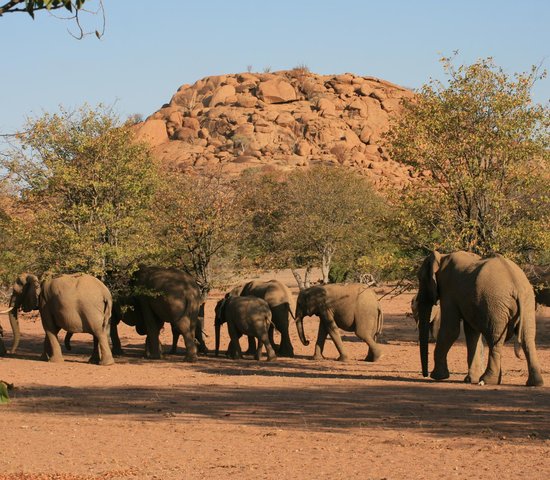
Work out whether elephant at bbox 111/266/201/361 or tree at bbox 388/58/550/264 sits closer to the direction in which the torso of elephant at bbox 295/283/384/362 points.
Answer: the elephant

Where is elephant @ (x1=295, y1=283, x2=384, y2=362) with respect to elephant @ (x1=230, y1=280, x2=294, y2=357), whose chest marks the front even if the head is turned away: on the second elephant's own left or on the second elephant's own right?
on the second elephant's own left

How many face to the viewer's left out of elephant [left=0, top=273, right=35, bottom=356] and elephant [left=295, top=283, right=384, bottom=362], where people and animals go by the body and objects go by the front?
2

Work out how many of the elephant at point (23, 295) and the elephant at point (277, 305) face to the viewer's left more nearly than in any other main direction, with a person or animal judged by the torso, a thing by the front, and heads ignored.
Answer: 2

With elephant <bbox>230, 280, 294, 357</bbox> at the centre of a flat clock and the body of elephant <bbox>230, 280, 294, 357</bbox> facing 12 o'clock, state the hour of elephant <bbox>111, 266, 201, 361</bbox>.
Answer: elephant <bbox>111, 266, 201, 361</bbox> is roughly at 11 o'clock from elephant <bbox>230, 280, 294, 357</bbox>.

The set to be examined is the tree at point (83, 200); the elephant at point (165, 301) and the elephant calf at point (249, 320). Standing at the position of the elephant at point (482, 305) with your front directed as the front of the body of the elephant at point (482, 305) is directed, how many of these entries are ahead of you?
3

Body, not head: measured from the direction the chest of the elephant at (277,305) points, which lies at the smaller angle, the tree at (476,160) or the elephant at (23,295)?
the elephant

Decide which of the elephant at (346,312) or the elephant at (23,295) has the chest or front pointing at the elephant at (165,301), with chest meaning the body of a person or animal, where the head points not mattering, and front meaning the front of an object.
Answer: the elephant at (346,312)

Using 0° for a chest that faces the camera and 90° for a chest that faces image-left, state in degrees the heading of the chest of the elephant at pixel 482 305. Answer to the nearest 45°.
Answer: approximately 135°

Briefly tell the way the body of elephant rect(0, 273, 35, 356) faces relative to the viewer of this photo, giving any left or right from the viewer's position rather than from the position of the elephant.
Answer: facing to the left of the viewer

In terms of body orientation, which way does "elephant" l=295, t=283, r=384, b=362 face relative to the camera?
to the viewer's left

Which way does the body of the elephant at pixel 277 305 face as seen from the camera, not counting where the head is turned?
to the viewer's left
